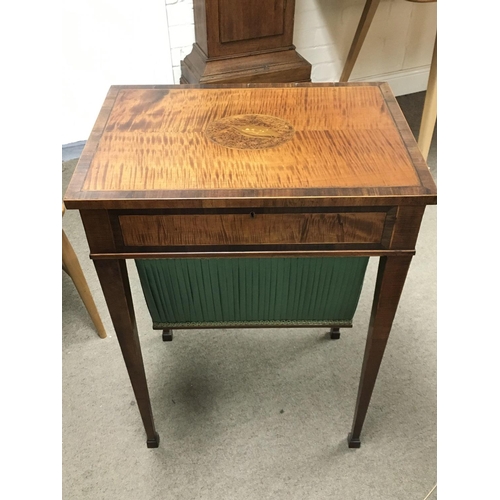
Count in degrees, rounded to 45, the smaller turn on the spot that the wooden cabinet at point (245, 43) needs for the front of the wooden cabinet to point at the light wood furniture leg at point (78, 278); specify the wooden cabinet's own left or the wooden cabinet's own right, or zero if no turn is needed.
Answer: approximately 45° to the wooden cabinet's own right

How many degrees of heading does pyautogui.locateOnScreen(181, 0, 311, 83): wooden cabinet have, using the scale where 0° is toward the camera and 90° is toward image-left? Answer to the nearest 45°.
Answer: approximately 0°

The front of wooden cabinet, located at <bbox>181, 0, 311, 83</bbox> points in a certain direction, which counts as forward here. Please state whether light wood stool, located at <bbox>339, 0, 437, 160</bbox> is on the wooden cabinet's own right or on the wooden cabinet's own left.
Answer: on the wooden cabinet's own left

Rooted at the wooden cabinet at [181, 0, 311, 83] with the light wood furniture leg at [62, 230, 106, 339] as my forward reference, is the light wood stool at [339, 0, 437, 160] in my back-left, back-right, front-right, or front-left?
back-left
